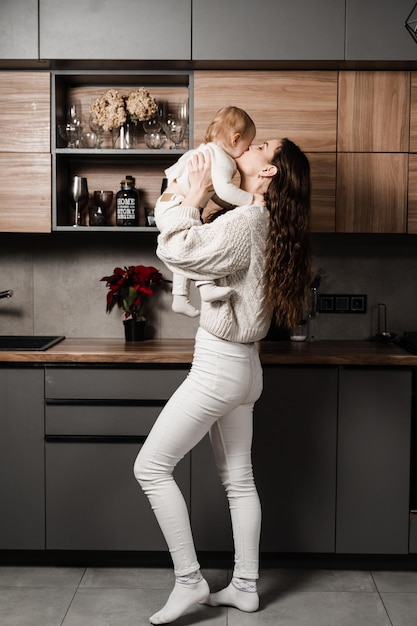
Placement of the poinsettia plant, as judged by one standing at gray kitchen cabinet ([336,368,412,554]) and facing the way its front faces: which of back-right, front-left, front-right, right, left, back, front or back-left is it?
right

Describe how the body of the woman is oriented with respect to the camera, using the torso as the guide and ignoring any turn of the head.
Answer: to the viewer's left

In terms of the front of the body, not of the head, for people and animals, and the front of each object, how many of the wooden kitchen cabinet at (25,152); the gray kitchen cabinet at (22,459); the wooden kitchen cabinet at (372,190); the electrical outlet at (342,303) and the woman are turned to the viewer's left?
1

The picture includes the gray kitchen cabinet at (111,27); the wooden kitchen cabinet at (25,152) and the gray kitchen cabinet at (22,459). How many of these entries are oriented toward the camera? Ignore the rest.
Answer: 3

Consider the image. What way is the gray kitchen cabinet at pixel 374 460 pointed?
toward the camera

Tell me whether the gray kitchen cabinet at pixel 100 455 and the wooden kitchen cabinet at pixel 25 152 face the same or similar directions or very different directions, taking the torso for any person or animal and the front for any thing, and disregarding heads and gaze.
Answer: same or similar directions

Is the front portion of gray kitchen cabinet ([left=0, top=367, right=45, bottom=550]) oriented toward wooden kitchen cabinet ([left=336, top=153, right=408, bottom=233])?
no

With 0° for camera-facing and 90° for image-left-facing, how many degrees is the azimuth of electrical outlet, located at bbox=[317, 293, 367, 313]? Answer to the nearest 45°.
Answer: approximately 0°

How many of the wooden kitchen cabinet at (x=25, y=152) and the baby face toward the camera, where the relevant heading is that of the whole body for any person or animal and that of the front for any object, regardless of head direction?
1

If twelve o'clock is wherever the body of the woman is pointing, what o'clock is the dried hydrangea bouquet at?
The dried hydrangea bouquet is roughly at 2 o'clock from the woman.

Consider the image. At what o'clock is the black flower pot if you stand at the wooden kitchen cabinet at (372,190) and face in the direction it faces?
The black flower pot is roughly at 3 o'clock from the wooden kitchen cabinet.

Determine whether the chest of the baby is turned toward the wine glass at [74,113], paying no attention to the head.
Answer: no

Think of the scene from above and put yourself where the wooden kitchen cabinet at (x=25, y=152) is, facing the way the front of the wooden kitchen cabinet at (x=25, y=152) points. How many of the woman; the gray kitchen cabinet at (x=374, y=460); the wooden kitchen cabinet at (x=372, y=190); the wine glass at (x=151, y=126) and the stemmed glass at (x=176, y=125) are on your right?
0

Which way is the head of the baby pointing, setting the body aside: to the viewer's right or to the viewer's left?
to the viewer's right

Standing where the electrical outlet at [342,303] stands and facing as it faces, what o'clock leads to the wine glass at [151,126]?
The wine glass is roughly at 2 o'clock from the electrical outlet.

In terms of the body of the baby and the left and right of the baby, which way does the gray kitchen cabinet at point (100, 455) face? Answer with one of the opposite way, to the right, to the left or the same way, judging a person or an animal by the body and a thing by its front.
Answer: to the right

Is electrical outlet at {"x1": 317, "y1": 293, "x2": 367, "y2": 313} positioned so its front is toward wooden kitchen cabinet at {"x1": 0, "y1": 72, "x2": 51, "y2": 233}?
no

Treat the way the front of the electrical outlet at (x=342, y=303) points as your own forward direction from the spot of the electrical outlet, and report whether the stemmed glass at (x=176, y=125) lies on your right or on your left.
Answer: on your right

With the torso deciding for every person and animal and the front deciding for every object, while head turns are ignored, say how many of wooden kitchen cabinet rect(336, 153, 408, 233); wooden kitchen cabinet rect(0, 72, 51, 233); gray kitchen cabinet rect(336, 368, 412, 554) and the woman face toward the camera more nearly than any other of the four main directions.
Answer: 3

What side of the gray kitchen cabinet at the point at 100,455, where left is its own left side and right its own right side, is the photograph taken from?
front
